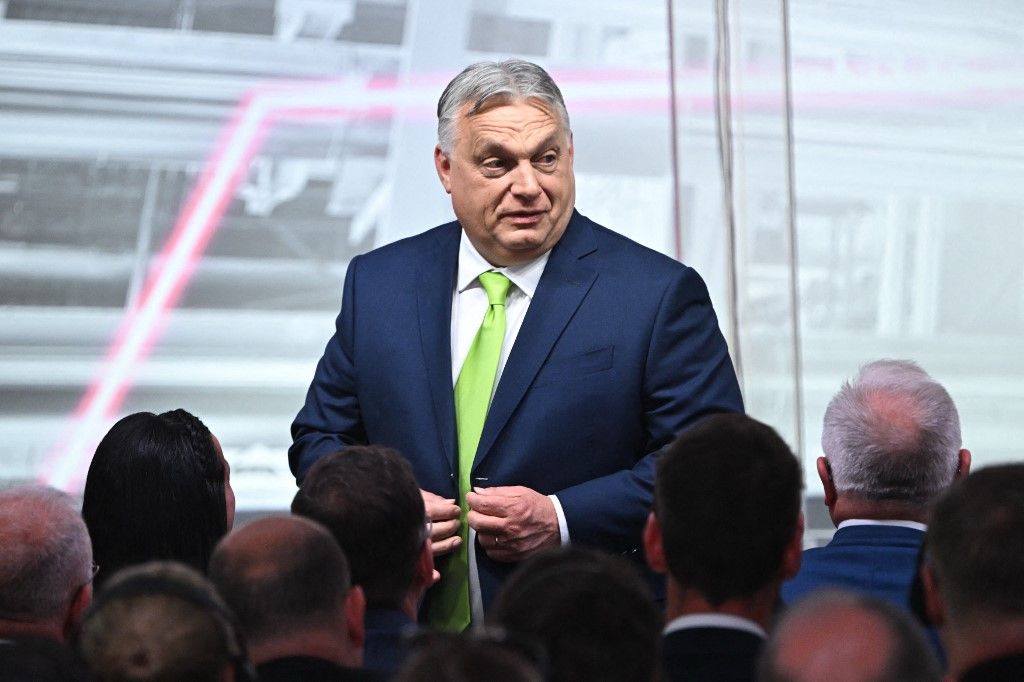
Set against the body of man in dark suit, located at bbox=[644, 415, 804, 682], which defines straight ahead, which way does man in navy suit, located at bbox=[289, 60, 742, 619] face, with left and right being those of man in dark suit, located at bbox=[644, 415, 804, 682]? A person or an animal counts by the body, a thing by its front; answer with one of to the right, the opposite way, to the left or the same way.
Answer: the opposite way

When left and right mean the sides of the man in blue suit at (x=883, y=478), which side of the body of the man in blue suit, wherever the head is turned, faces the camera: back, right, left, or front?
back

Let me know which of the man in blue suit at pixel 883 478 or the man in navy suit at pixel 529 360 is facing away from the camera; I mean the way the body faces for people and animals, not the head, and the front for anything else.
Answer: the man in blue suit at pixel 883 478

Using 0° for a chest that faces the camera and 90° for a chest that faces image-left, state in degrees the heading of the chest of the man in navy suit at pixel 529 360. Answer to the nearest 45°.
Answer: approximately 0°

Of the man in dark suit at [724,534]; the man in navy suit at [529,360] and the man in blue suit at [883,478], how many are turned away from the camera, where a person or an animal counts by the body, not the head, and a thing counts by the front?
2

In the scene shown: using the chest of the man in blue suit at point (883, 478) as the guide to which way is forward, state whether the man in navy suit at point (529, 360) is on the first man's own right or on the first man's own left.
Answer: on the first man's own left

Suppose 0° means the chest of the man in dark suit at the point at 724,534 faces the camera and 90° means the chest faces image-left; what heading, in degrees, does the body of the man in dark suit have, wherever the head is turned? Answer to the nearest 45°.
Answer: approximately 180°

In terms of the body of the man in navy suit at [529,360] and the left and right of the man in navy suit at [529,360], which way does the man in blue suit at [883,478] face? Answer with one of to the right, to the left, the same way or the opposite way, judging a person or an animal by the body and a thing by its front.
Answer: the opposite way

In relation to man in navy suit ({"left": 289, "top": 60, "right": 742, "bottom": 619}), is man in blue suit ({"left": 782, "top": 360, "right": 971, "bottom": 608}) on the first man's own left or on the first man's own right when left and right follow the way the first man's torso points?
on the first man's own left

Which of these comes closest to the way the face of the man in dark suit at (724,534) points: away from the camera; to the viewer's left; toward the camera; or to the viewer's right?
away from the camera

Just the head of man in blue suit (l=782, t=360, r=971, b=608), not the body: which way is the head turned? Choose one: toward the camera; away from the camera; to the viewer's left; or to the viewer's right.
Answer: away from the camera

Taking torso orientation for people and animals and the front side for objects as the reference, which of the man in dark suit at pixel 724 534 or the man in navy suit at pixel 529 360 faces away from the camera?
the man in dark suit at pixel 724 534

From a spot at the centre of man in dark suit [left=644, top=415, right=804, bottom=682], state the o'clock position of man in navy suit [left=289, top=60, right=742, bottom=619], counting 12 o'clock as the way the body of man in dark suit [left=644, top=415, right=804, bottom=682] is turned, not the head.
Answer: man in navy suit [left=289, top=60, right=742, bottom=619] is roughly at 11 o'clock from man in dark suit [left=644, top=415, right=804, bottom=682].
